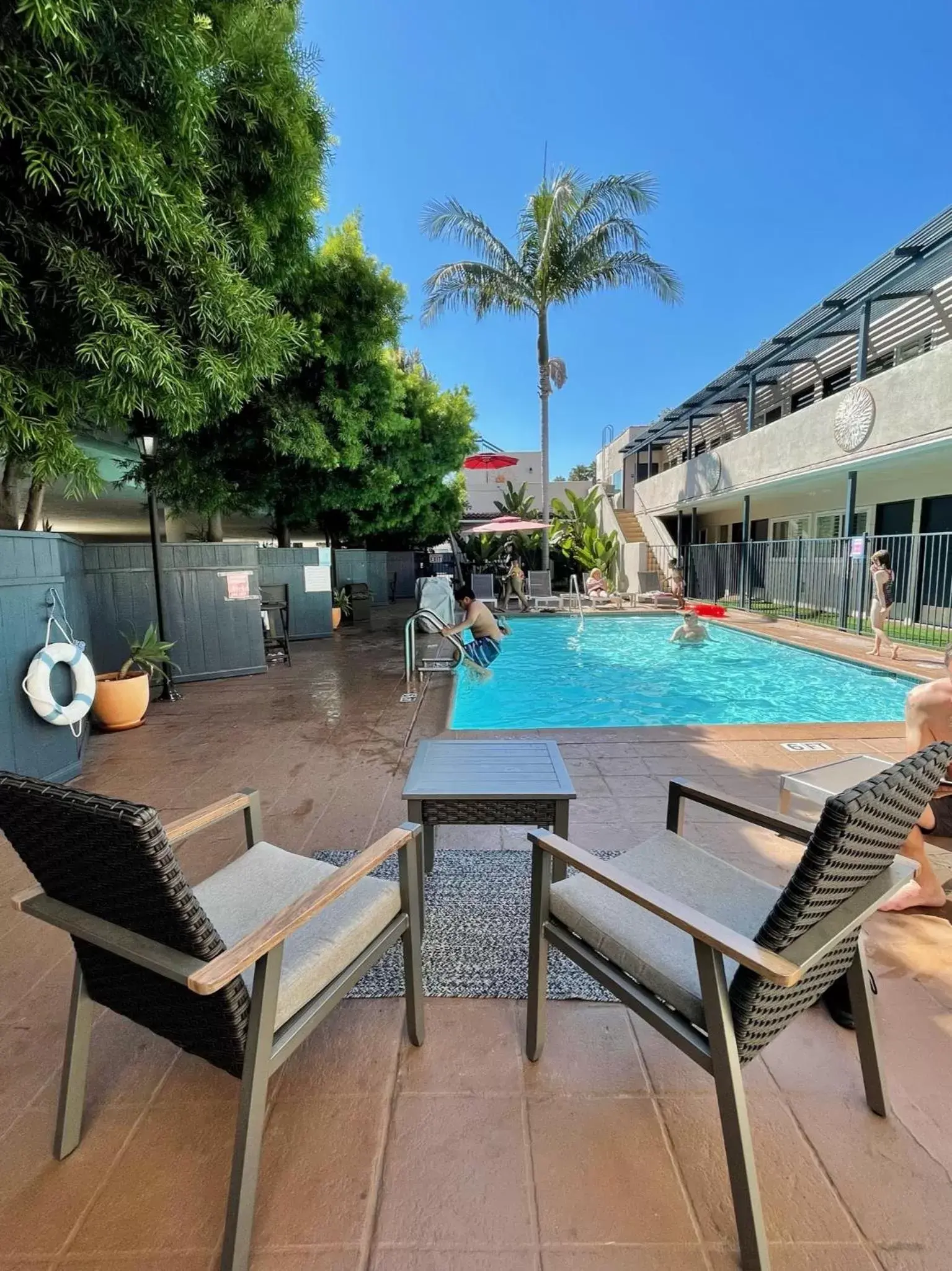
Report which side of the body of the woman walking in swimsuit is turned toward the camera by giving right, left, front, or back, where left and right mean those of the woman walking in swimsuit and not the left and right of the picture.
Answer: left

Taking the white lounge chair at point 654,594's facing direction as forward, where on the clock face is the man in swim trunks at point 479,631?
The man in swim trunks is roughly at 2 o'clock from the white lounge chair.

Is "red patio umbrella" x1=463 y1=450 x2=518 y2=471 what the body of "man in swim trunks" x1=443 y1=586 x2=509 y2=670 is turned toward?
no

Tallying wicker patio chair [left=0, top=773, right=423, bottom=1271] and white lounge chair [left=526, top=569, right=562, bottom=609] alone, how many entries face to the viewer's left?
0

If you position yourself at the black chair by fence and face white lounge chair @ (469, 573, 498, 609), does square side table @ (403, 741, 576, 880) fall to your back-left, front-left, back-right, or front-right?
back-right

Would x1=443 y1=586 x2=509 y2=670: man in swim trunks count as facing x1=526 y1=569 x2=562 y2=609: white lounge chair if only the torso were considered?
no

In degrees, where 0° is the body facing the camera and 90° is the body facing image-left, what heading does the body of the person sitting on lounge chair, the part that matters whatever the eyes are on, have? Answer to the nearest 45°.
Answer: approximately 0°

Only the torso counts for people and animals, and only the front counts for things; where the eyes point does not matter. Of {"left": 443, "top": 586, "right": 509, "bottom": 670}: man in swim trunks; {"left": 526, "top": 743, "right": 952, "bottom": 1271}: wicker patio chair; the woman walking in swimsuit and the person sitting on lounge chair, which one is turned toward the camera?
the person sitting on lounge chair

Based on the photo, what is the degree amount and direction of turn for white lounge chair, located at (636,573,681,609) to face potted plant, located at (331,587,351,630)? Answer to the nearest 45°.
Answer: approximately 90° to its right

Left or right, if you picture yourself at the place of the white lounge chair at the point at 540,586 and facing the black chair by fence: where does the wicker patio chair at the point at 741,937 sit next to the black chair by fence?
left

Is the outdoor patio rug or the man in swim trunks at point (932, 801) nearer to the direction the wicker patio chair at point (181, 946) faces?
the outdoor patio rug

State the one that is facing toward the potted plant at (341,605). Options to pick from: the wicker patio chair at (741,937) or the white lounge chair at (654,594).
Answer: the wicker patio chair

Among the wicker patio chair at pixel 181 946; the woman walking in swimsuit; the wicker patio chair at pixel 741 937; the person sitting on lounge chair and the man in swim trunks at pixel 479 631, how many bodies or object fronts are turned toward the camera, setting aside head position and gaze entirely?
1

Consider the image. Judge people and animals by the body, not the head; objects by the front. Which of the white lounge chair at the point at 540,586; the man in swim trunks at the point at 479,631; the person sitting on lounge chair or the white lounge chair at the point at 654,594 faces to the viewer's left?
the man in swim trunks

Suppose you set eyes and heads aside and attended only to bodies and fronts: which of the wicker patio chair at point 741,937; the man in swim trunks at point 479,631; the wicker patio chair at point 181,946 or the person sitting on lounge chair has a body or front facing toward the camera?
the person sitting on lounge chair

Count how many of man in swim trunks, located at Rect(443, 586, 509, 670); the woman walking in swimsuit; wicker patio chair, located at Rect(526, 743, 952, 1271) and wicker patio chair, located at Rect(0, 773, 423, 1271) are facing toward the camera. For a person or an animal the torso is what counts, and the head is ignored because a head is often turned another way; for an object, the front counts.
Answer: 0

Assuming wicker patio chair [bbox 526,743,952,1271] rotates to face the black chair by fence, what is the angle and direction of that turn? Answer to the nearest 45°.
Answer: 0° — it already faces it
